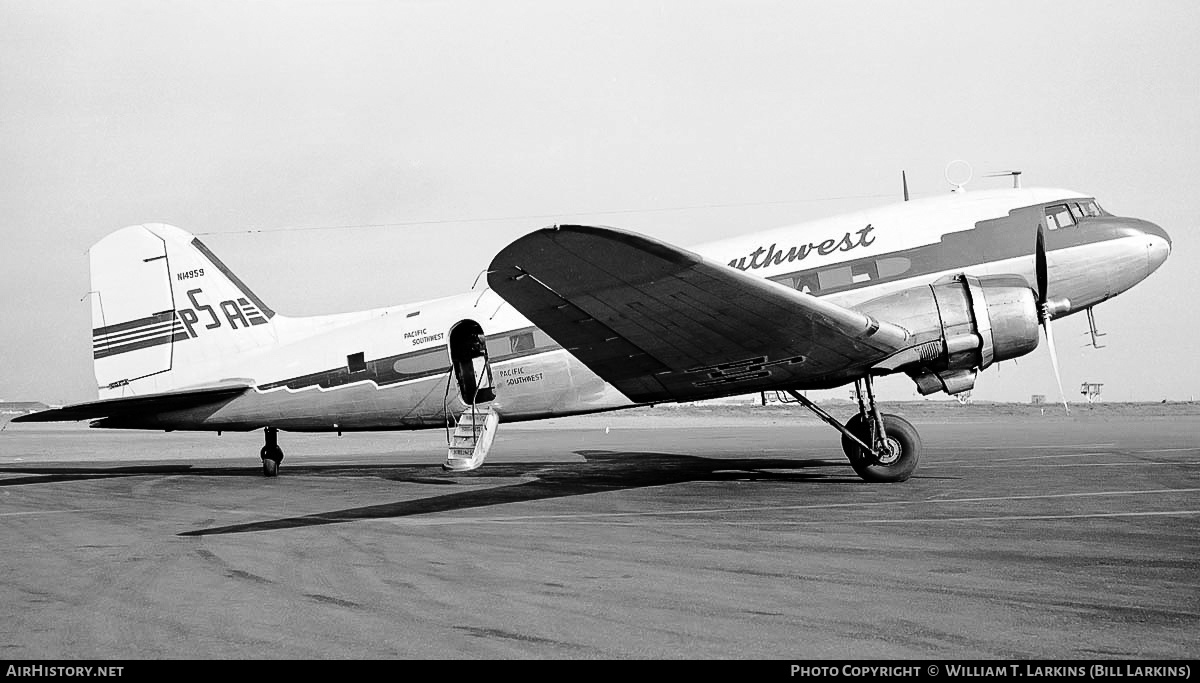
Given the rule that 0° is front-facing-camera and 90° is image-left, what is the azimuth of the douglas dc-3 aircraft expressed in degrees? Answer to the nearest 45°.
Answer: approximately 270°
